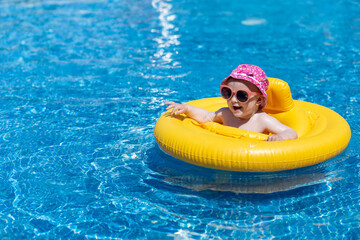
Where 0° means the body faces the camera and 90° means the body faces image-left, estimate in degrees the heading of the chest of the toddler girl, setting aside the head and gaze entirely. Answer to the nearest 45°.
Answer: approximately 45°
